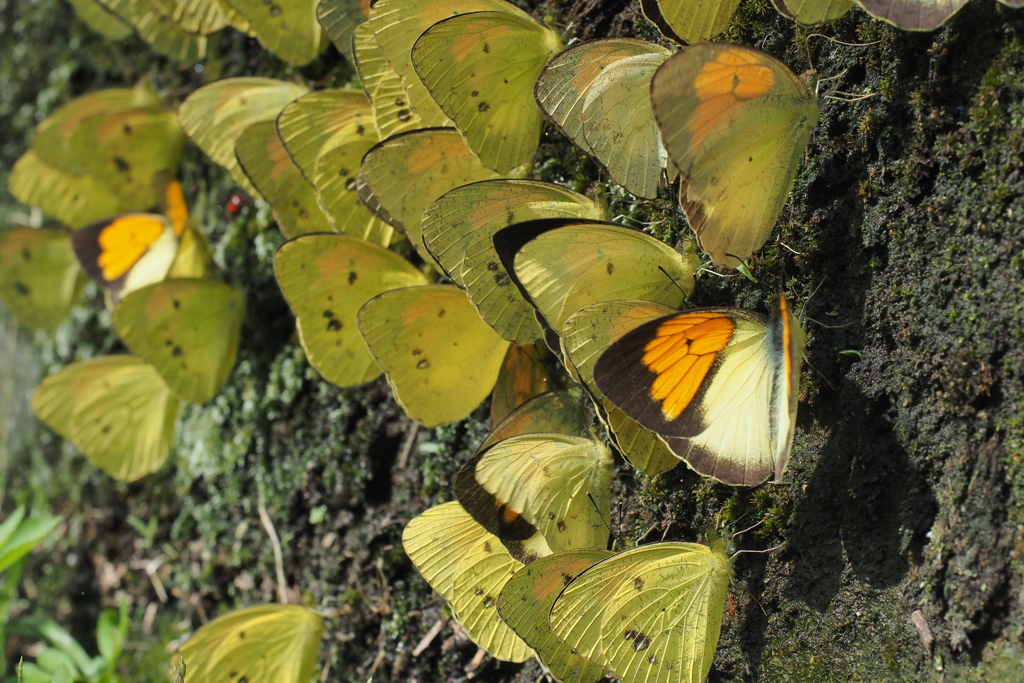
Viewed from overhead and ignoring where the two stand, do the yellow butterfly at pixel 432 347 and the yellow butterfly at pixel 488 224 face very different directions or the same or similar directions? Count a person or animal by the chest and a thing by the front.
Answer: same or similar directions

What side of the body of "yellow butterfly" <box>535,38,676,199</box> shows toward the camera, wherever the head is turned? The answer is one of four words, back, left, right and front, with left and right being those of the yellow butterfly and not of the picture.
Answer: right

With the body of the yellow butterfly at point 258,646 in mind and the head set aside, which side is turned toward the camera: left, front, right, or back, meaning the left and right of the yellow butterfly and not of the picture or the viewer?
right

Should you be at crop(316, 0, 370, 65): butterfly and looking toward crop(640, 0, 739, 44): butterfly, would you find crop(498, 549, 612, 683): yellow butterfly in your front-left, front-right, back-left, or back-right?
front-right

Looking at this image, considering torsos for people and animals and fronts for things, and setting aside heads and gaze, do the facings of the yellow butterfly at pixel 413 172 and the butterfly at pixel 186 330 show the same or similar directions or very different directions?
same or similar directions

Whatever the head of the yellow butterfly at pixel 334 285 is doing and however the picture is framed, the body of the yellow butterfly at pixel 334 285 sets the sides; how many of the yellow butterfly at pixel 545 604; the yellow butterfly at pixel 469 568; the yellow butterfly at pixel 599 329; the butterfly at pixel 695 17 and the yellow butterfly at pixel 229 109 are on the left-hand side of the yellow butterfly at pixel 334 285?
1
